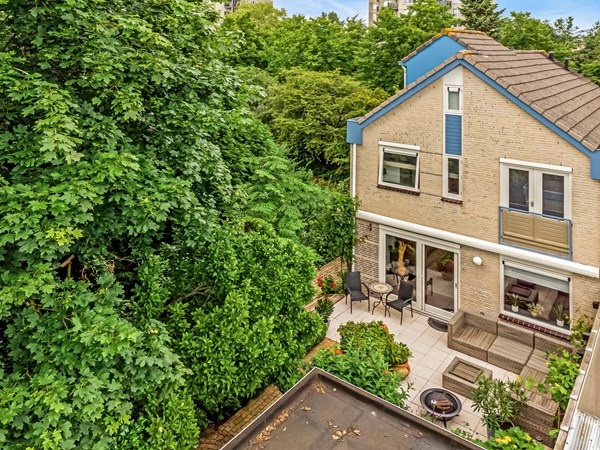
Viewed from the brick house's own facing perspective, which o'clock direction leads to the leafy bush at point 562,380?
The leafy bush is roughly at 10 o'clock from the brick house.

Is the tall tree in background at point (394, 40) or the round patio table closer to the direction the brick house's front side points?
the round patio table

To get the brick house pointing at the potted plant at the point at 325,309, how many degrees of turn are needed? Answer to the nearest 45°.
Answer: approximately 45° to its right

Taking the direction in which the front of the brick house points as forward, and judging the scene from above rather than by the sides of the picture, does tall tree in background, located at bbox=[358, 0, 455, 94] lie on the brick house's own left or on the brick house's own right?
on the brick house's own right

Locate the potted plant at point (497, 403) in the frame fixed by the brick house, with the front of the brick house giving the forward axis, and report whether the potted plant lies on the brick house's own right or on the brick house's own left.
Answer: on the brick house's own left

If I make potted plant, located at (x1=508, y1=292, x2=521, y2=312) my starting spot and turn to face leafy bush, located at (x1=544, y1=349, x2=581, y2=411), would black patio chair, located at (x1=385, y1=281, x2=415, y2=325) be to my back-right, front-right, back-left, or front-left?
back-right

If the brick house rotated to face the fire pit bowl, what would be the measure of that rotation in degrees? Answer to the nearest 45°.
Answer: approximately 45° to its left

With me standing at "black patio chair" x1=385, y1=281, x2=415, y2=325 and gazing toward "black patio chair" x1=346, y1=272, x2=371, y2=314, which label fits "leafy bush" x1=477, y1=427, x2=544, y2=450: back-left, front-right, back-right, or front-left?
back-left

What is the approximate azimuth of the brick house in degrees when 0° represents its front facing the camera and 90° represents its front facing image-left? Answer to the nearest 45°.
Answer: approximately 45°

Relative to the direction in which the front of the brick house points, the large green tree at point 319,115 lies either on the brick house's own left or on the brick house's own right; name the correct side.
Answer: on the brick house's own right

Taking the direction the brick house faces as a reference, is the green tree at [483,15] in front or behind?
behind
